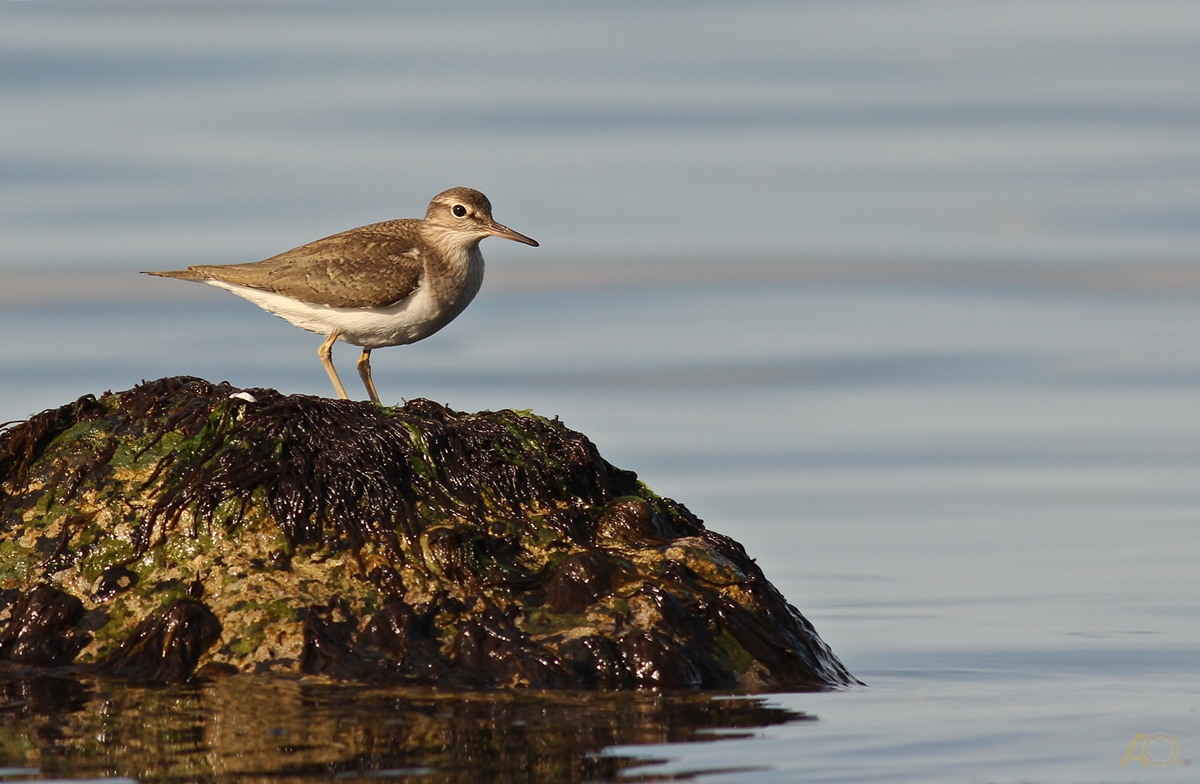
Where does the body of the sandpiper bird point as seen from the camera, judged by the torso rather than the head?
to the viewer's right
